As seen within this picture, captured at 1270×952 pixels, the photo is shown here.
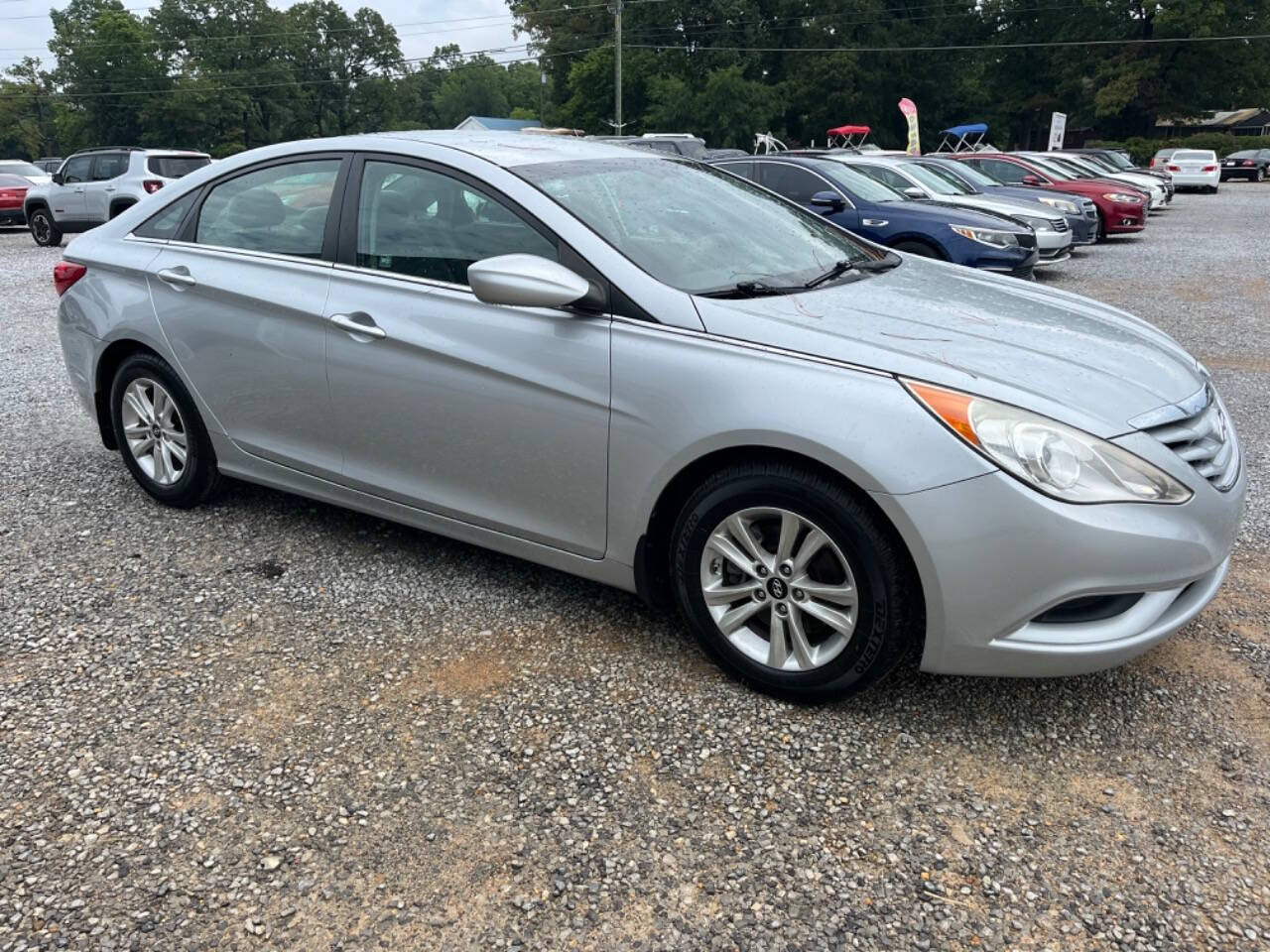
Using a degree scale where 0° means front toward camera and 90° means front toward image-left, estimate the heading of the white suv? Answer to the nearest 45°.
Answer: approximately 135°

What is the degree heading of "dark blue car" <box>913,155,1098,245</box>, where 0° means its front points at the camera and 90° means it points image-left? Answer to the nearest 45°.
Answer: approximately 315°

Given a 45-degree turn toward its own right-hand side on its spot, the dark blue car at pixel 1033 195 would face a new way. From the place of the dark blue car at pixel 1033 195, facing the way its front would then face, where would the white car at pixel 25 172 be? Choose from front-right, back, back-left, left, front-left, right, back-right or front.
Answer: right

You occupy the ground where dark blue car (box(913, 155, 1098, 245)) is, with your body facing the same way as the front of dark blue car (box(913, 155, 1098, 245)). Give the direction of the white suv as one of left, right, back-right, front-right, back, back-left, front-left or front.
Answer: back-right

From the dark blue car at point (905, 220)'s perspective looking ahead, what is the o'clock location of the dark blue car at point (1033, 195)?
the dark blue car at point (1033, 195) is roughly at 8 o'clock from the dark blue car at point (905, 220).

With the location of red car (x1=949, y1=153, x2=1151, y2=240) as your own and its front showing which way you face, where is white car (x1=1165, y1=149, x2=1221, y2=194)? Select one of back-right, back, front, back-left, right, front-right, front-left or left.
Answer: back-left

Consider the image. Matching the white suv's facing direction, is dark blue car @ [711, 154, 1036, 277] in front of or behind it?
behind

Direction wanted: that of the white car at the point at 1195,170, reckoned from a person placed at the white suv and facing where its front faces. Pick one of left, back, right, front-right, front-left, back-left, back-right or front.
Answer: back-right

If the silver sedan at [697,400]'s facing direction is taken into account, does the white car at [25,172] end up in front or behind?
behind

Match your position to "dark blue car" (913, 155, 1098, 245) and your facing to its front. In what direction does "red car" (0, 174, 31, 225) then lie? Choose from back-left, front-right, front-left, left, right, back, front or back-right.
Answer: back-right

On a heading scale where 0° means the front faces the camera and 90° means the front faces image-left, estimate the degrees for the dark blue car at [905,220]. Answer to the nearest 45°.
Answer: approximately 315°

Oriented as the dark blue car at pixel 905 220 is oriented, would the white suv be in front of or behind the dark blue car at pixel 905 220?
behind
